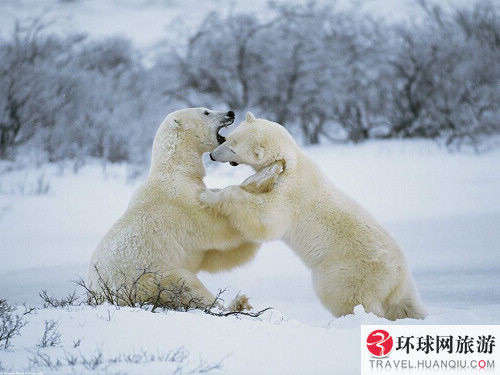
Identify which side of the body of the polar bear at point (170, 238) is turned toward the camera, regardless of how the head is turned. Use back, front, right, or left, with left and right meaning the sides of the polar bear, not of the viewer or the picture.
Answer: right

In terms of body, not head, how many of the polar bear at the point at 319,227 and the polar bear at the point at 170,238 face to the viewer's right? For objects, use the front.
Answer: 1

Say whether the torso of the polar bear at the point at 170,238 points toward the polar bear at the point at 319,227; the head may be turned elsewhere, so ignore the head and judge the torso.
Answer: yes

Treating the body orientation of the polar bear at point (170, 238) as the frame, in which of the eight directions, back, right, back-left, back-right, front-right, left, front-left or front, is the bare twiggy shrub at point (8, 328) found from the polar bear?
back-right

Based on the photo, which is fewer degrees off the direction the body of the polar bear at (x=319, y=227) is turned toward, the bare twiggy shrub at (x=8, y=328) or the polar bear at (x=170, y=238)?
the polar bear

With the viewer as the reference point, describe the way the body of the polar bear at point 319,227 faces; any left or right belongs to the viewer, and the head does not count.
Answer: facing to the left of the viewer

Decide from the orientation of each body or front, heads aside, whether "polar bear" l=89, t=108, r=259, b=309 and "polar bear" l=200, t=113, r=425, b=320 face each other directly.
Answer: yes

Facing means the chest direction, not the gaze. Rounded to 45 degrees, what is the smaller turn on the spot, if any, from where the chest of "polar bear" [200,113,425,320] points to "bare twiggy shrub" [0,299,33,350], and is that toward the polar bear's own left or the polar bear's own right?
approximately 45° to the polar bear's own left

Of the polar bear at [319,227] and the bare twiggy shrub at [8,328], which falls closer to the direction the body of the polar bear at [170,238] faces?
the polar bear

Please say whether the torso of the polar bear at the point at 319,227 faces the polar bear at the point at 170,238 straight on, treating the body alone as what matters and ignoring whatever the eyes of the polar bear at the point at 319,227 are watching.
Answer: yes

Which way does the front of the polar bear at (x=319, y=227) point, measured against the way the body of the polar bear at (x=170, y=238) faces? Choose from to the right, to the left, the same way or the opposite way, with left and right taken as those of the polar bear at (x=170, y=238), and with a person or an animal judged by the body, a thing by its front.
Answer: the opposite way
